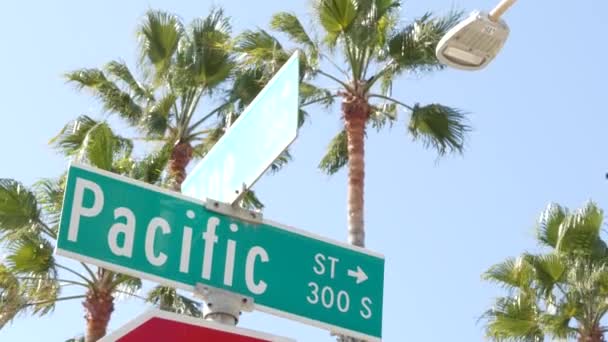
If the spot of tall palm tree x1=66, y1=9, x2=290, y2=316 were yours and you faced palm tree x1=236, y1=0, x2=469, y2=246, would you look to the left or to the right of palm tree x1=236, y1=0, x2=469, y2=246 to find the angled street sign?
right

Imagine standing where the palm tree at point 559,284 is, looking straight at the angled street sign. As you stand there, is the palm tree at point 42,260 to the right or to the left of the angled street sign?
right

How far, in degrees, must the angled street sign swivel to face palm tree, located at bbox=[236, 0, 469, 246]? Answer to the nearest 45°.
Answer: approximately 135° to its right

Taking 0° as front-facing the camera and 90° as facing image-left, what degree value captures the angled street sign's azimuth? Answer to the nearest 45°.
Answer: approximately 45°

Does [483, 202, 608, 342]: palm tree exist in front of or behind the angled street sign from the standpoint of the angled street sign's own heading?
behind

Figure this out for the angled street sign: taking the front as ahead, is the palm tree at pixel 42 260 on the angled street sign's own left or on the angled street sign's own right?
on the angled street sign's own right

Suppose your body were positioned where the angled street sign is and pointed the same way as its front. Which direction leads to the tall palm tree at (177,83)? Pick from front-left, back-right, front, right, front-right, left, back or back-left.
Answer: back-right
